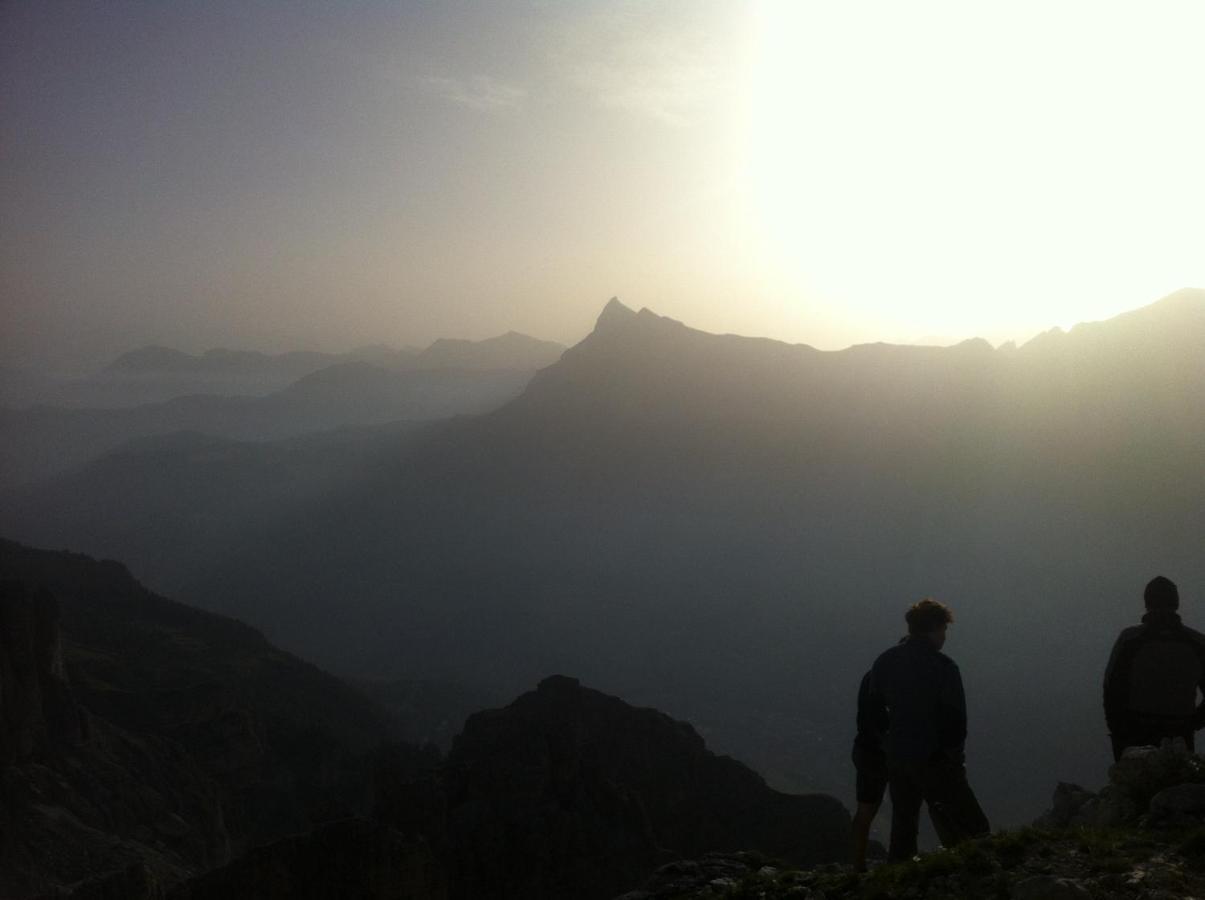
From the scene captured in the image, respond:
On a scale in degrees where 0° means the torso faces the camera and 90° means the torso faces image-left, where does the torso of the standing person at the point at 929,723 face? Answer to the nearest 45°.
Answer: approximately 225°

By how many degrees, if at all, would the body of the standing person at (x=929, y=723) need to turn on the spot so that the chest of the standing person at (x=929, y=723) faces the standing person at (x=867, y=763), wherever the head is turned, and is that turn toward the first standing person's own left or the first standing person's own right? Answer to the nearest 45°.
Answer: approximately 90° to the first standing person's own left

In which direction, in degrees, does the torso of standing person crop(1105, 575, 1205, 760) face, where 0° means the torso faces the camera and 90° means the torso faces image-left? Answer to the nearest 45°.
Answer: approximately 180°

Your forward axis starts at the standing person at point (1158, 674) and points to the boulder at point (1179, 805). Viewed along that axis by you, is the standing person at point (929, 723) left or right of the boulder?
right

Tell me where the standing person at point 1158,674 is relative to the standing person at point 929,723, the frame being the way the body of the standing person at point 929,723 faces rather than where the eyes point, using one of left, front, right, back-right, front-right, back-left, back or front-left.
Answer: right

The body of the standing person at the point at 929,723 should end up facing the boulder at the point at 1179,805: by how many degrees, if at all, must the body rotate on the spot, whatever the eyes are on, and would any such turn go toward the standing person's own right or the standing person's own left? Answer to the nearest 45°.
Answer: approximately 45° to the standing person's own right

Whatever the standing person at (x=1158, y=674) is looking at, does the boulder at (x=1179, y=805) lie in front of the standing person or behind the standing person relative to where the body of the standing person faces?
behind

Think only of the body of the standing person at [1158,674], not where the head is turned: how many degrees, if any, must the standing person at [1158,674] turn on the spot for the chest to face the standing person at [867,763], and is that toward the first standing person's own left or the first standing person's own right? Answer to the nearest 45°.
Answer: approximately 135° to the first standing person's own left
